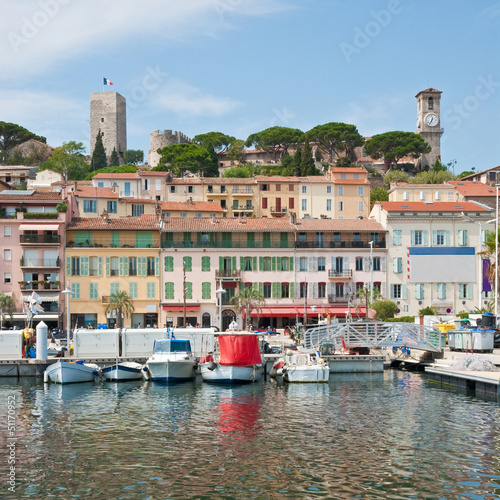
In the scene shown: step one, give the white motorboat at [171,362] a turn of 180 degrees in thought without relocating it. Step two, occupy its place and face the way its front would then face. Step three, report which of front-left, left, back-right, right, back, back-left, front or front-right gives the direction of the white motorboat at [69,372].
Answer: left

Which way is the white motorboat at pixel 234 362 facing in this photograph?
toward the camera

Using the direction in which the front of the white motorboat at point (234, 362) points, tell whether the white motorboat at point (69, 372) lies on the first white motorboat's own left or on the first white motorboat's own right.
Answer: on the first white motorboat's own right

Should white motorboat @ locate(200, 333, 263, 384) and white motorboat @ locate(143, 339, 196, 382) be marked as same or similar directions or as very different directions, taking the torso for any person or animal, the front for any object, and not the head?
same or similar directions

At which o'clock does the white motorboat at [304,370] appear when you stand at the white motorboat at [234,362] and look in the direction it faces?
the white motorboat at [304,370] is roughly at 9 o'clock from the white motorboat at [234,362].
